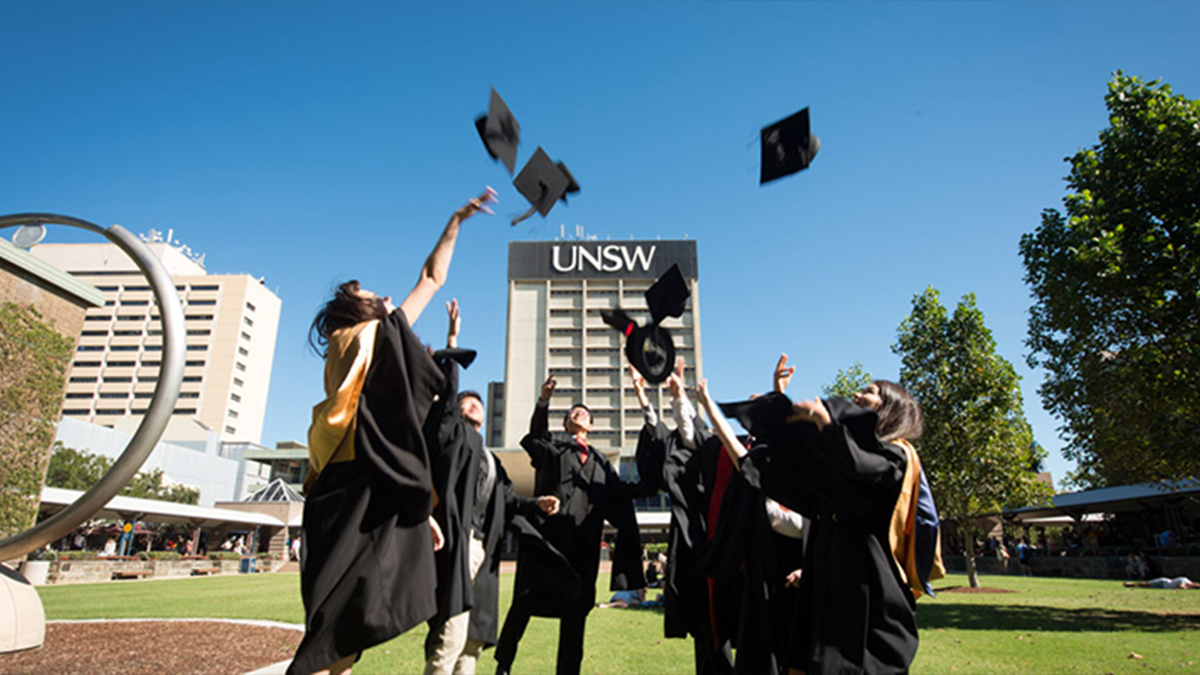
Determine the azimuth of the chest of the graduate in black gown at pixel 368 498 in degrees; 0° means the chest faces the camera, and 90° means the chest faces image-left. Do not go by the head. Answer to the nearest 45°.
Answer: approximately 270°

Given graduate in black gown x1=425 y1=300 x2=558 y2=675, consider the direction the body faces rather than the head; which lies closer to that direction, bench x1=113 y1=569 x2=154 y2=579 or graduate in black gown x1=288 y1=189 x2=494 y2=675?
the graduate in black gown

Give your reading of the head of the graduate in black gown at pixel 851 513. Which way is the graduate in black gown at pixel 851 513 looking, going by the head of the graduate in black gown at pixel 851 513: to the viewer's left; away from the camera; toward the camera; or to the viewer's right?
to the viewer's left

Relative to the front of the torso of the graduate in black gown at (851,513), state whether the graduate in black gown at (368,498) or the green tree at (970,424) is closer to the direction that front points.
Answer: the graduate in black gown

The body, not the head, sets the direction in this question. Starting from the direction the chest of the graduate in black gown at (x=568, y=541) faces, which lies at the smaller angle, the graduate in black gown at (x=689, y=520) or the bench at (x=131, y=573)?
the graduate in black gown

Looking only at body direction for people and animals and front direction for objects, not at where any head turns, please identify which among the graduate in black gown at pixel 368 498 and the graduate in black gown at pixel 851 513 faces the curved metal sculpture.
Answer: the graduate in black gown at pixel 851 513

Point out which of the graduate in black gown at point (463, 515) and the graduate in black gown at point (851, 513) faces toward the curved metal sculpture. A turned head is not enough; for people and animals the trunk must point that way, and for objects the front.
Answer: the graduate in black gown at point (851, 513)

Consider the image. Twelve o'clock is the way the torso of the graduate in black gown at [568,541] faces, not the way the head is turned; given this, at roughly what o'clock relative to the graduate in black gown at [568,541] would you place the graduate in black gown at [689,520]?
the graduate in black gown at [689,520] is roughly at 10 o'clock from the graduate in black gown at [568,541].

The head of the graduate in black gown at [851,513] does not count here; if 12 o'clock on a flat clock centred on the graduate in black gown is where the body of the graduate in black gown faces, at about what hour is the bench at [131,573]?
The bench is roughly at 1 o'clock from the graduate in black gown.

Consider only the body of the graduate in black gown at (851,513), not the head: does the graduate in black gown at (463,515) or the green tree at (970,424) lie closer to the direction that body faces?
the graduate in black gown

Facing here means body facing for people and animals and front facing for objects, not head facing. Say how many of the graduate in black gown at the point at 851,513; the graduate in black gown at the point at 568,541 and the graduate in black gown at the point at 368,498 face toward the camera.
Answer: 1

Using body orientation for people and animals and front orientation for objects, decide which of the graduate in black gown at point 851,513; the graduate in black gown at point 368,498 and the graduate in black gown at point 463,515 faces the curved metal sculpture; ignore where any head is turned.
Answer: the graduate in black gown at point 851,513

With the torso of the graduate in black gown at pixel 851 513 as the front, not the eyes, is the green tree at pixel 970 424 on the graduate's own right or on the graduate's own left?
on the graduate's own right

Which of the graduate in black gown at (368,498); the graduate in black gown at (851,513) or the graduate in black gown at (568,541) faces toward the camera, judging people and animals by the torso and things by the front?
the graduate in black gown at (568,541)
